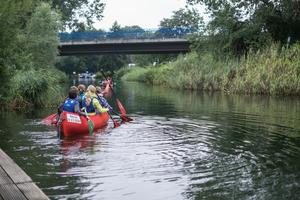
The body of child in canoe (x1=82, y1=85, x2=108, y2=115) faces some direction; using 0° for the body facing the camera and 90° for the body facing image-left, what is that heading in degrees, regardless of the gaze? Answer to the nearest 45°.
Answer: approximately 225°

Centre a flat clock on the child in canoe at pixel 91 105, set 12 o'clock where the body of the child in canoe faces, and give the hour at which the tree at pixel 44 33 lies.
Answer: The tree is roughly at 10 o'clock from the child in canoe.

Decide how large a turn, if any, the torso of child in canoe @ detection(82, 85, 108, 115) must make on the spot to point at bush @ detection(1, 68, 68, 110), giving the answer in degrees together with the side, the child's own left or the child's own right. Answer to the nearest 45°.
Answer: approximately 90° to the child's own left

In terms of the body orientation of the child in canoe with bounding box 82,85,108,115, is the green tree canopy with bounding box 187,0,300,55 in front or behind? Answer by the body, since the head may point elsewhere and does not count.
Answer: in front

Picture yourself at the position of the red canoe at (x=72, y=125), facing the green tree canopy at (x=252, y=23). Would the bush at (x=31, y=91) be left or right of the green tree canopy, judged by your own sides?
left

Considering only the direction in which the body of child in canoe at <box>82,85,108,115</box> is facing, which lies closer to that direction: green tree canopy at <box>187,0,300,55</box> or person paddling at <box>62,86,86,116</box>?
the green tree canopy
